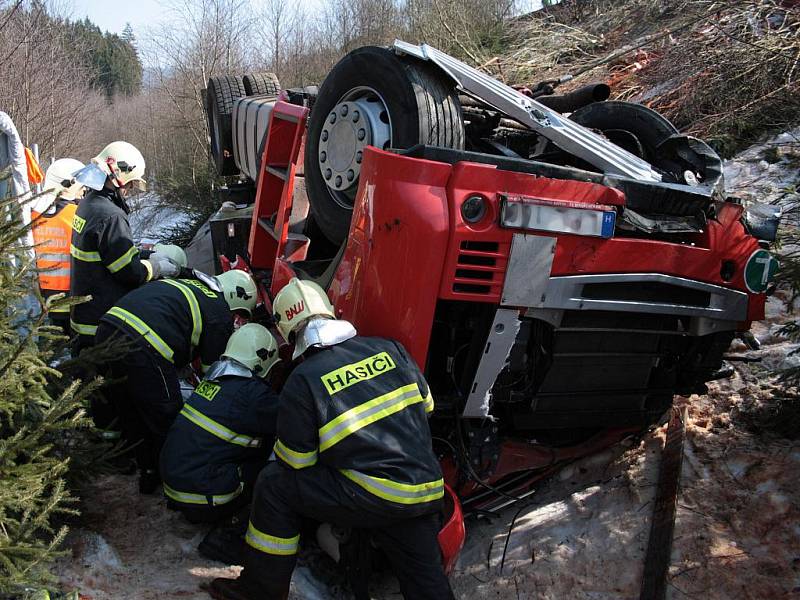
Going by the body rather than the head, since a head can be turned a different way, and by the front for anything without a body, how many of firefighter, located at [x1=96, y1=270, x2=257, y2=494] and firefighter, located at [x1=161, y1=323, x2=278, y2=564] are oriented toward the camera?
0

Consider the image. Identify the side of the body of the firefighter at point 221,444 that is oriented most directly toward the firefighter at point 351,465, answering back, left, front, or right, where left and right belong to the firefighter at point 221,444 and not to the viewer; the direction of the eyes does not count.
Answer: right

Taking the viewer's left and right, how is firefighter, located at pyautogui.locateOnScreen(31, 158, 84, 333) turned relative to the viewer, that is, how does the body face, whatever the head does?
facing away from the viewer and to the right of the viewer

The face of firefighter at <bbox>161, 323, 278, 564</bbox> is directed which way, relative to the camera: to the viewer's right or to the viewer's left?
to the viewer's right

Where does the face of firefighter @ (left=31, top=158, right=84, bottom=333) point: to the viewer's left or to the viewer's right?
to the viewer's right

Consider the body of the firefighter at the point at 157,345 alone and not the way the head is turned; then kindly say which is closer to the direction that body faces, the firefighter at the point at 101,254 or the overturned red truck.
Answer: the overturned red truck

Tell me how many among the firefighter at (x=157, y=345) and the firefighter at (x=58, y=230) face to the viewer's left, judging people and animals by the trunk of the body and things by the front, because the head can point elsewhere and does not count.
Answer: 0

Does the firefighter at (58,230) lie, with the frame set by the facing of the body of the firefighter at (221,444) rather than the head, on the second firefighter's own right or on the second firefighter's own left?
on the second firefighter's own left

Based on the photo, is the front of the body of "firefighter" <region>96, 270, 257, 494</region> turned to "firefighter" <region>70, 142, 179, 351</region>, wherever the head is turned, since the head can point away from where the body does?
no

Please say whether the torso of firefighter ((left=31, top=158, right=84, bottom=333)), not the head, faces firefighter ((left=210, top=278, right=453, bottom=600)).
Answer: no

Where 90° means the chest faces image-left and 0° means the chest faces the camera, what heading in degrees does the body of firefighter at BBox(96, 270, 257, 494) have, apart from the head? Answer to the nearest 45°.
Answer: approximately 270°

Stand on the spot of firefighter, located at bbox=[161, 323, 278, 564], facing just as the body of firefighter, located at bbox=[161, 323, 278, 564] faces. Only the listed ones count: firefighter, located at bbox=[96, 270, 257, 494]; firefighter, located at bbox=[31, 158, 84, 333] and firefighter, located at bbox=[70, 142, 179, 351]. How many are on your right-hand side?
0

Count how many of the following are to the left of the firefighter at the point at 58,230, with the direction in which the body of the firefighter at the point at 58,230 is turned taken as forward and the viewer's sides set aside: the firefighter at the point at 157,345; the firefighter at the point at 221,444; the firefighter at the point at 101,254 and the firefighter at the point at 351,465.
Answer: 0

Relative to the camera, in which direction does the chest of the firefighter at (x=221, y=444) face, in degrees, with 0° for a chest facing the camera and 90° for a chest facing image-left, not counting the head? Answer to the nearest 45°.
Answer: approximately 225°
